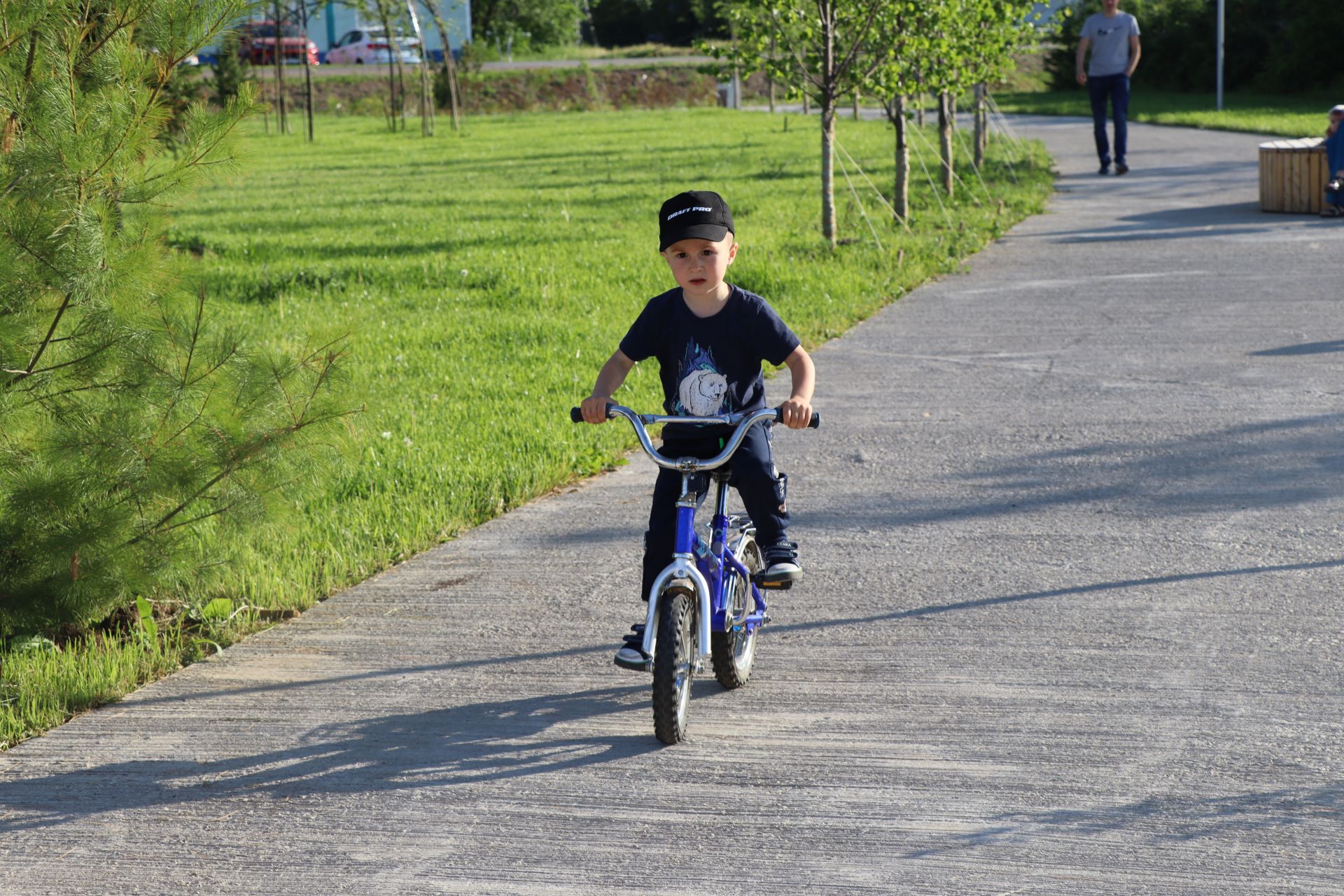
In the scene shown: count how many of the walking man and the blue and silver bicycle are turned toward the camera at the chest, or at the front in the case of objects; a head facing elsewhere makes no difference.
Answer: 2

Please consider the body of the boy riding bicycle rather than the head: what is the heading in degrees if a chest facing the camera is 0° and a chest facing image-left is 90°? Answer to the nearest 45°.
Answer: approximately 0°

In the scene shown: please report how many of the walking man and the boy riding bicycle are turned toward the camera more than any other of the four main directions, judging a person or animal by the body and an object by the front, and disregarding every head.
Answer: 2

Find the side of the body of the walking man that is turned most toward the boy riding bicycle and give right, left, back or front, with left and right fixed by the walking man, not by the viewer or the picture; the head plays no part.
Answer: front

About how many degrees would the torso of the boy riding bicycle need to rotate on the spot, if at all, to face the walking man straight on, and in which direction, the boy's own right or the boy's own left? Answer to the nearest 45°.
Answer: approximately 180°

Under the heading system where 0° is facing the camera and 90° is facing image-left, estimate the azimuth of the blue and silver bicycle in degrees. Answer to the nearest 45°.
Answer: approximately 0°
